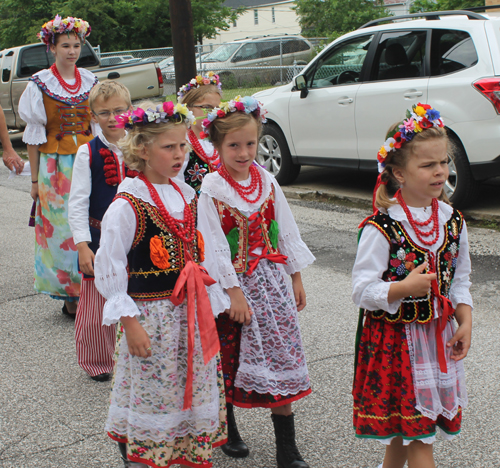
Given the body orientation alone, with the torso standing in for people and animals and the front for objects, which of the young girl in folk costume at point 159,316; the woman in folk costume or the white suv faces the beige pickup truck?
the white suv

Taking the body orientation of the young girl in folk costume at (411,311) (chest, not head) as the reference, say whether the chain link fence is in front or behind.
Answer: behind

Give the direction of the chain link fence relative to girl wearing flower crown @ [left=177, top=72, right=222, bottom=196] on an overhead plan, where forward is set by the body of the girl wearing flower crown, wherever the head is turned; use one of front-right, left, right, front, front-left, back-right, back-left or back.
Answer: back-left

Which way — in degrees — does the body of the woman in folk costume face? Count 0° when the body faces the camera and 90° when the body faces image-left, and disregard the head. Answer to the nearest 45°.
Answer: approximately 315°

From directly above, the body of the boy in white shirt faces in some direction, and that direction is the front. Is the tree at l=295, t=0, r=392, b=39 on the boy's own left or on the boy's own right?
on the boy's own left

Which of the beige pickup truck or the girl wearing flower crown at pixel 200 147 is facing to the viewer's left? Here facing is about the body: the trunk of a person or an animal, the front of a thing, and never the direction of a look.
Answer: the beige pickup truck

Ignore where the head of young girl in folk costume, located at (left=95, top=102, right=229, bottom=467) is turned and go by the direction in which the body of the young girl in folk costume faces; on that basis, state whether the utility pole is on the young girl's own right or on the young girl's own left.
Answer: on the young girl's own left

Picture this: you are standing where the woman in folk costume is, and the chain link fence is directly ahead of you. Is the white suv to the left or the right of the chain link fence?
right

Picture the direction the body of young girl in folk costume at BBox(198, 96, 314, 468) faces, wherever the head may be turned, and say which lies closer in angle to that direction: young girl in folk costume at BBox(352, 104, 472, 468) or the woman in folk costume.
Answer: the young girl in folk costume

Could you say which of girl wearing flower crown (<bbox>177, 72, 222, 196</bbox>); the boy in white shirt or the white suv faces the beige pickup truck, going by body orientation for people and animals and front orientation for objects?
the white suv
